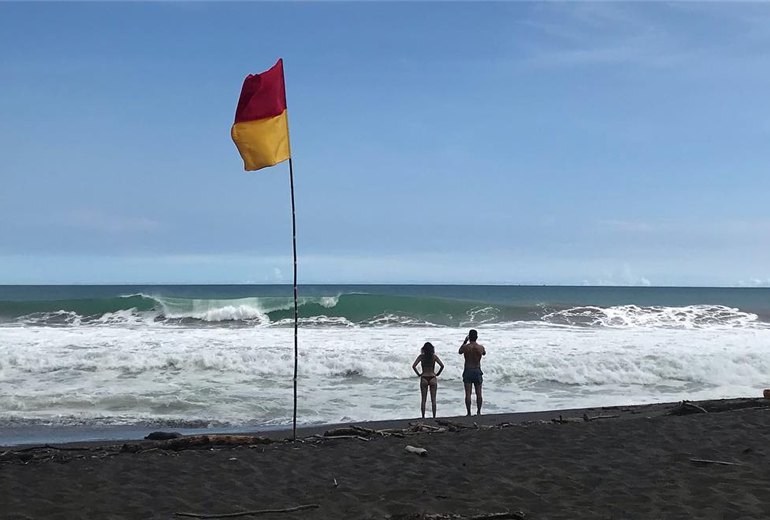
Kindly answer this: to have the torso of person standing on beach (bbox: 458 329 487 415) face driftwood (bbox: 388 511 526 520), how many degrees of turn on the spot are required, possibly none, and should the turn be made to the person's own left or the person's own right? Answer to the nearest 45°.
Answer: approximately 180°

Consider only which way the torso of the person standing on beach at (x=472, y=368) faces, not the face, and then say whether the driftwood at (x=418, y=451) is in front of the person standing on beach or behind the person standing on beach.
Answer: behind

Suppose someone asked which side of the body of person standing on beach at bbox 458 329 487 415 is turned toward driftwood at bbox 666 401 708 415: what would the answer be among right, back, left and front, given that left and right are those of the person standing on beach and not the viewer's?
right

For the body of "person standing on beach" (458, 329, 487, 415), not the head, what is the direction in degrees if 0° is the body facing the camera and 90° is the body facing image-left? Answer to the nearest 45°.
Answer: approximately 180°

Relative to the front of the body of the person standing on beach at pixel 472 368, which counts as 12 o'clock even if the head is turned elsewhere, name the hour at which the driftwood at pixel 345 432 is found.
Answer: The driftwood is roughly at 7 o'clock from the person standing on beach.

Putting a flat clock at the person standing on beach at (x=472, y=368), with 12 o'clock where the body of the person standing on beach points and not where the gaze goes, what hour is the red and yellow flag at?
The red and yellow flag is roughly at 7 o'clock from the person standing on beach.

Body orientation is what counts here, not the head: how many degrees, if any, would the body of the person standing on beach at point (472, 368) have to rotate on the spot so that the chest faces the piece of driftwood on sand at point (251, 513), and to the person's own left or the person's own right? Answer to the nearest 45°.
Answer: approximately 180°

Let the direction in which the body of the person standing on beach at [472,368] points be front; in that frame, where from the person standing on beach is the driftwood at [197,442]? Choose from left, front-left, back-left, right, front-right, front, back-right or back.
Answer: back-left
